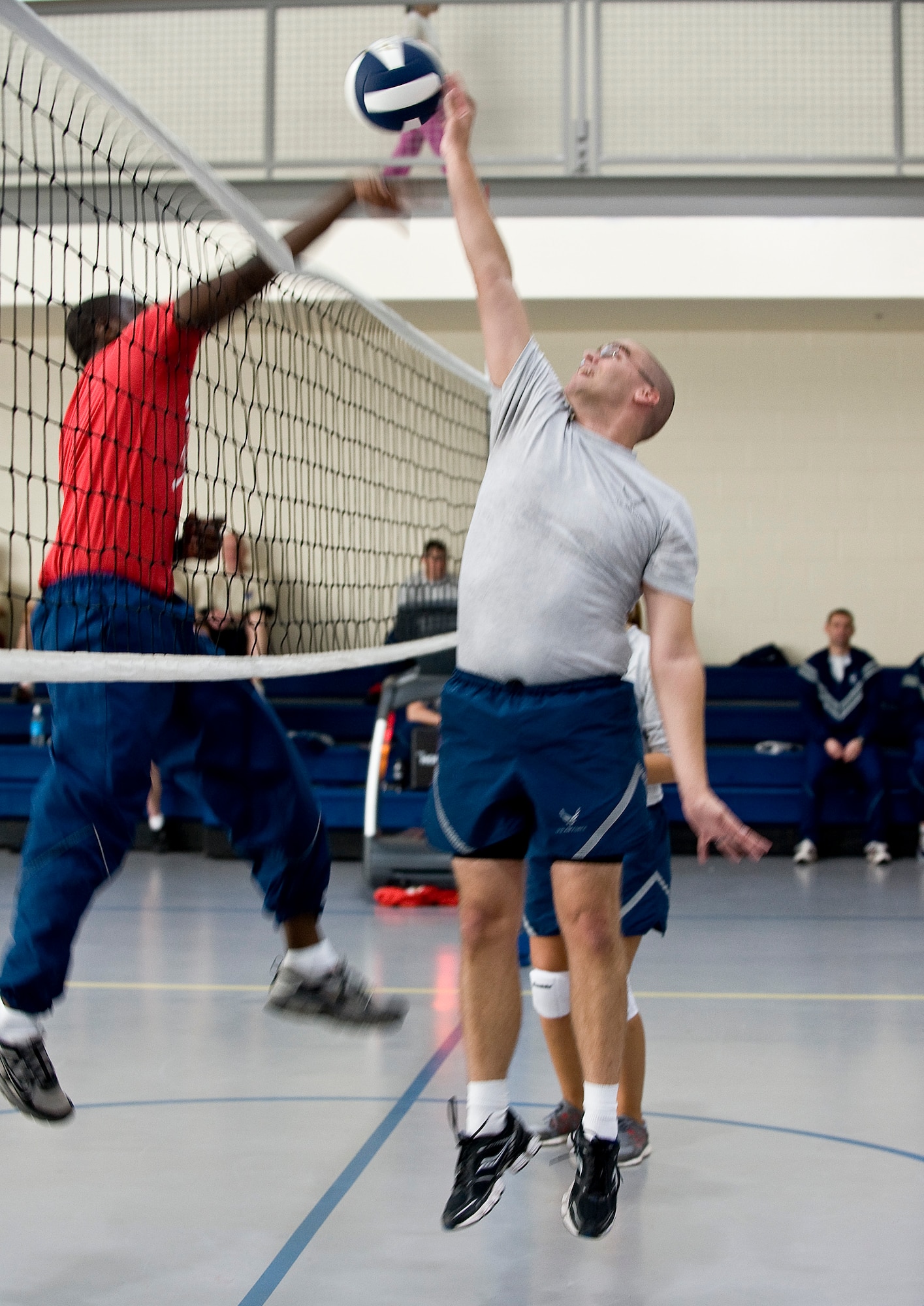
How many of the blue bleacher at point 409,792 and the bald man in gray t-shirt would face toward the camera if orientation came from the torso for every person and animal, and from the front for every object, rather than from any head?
2

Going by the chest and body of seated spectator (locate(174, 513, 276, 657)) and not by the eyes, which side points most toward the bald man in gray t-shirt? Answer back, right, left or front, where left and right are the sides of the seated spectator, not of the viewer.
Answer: front

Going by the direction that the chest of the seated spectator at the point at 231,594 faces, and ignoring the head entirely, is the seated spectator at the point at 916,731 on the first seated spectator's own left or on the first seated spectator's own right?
on the first seated spectator's own left

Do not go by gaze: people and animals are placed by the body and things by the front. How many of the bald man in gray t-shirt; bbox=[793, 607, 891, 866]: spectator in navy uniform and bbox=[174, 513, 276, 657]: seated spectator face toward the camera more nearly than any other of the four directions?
3

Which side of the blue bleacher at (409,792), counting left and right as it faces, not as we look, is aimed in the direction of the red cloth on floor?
front

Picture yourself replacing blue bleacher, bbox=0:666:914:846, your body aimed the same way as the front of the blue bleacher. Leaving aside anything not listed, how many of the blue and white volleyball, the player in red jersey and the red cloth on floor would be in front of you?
3

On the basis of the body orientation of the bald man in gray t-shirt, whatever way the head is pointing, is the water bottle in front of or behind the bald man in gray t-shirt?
behind

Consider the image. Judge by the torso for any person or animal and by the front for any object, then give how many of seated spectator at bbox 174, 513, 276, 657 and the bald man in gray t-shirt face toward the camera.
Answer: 2

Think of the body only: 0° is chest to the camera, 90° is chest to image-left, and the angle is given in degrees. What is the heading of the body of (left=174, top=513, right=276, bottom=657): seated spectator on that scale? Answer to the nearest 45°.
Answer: approximately 0°

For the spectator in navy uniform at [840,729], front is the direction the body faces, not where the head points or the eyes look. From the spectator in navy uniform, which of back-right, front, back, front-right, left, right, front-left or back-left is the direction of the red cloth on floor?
front-right

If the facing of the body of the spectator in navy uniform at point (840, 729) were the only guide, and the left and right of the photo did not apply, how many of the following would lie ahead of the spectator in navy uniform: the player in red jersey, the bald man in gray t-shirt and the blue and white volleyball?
3

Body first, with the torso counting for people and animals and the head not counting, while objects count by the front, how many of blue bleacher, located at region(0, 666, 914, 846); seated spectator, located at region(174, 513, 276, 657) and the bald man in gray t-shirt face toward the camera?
3
